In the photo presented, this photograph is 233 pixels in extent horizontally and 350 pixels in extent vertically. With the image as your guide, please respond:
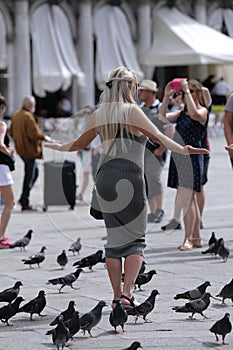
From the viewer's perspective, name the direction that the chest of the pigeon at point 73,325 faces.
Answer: to the viewer's right

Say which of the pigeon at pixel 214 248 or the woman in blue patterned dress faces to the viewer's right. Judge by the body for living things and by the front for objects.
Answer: the pigeon
